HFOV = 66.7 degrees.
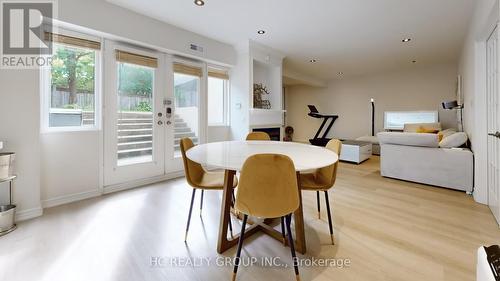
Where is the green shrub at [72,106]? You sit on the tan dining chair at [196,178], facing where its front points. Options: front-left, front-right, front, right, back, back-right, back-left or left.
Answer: back-left

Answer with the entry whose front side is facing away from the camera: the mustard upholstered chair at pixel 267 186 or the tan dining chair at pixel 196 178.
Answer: the mustard upholstered chair

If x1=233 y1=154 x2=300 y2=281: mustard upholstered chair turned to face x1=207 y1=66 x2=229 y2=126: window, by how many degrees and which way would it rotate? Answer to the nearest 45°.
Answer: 0° — it already faces it

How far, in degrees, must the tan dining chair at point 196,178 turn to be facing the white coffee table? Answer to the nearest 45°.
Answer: approximately 45° to its left

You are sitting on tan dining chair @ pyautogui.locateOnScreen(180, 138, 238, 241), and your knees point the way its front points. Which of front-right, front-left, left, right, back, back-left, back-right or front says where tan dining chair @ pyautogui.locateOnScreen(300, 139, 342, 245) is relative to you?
front

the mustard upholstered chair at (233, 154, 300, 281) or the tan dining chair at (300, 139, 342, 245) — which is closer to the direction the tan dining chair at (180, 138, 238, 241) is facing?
the tan dining chair

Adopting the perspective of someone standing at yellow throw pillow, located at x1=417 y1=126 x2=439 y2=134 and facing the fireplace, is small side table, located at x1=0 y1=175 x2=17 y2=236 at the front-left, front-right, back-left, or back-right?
front-left

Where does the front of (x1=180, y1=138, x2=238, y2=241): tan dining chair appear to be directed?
to the viewer's right

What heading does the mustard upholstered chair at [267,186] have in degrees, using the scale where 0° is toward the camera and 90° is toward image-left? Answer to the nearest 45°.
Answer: approximately 180°

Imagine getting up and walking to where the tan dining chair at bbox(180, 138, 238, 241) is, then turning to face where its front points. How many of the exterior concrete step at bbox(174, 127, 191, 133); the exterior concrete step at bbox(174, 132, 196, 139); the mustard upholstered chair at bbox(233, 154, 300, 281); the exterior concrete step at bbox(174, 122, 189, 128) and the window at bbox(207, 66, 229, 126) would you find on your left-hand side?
4

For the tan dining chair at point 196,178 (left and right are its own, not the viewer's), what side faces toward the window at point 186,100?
left

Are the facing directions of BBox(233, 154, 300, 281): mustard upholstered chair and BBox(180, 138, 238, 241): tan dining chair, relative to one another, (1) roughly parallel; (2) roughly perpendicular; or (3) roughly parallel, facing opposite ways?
roughly perpendicular

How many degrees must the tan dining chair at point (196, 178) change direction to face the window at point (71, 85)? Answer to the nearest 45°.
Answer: approximately 135° to its left

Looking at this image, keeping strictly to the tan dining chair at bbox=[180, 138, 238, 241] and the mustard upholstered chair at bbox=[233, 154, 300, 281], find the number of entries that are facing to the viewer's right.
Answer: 1

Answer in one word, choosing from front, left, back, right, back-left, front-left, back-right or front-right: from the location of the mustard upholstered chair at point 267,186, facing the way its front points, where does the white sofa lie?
front-right
